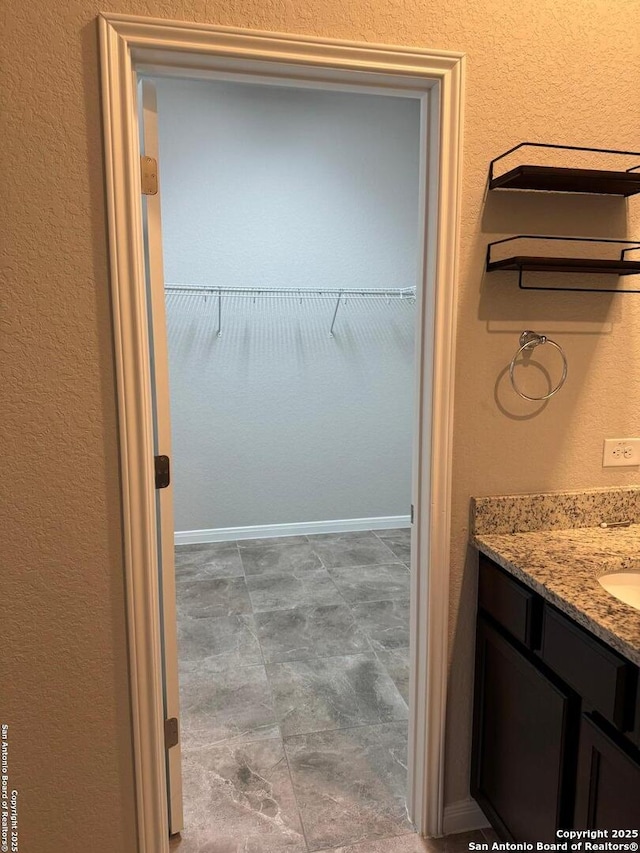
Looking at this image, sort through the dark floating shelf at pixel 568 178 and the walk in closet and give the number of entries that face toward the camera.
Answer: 2

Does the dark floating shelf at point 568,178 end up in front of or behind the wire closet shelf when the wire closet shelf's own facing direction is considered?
in front

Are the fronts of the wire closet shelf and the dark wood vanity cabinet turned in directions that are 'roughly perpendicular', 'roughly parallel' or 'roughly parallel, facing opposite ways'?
roughly perpendicular

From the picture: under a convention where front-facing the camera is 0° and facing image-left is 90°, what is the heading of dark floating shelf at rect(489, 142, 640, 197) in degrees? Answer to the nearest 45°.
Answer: approximately 0°

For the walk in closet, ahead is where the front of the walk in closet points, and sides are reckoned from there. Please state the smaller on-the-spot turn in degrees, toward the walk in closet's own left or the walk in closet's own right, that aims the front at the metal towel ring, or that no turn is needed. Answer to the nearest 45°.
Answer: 0° — it already faces it

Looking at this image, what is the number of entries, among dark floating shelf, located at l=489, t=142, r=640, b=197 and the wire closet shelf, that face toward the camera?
2

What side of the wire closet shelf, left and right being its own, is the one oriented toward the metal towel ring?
front

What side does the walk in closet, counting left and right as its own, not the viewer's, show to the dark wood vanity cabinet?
front
